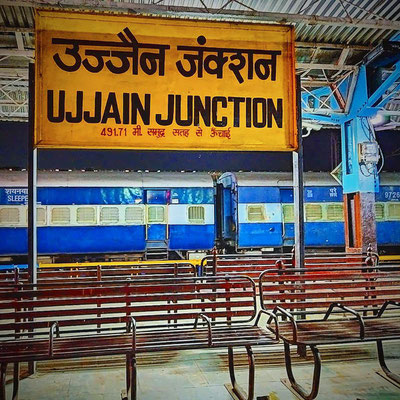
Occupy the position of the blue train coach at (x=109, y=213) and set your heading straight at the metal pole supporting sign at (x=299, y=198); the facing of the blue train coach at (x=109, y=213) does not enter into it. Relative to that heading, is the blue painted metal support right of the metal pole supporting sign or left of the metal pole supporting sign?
left

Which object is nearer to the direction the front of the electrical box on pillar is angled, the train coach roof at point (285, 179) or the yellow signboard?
the yellow signboard

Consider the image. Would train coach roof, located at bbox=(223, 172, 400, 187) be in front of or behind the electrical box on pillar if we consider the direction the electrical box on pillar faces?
behind

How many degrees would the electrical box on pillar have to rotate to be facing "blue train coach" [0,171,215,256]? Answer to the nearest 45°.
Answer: approximately 90° to its right

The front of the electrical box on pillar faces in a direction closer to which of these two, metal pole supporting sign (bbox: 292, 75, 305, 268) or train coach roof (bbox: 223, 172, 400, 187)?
the metal pole supporting sign

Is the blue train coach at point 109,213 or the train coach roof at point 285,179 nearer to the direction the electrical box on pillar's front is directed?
the blue train coach

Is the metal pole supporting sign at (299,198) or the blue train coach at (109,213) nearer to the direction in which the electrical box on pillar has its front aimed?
the metal pole supporting sign

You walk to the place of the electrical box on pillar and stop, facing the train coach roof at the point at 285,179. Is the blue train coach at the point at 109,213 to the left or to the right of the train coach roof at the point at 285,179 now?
left

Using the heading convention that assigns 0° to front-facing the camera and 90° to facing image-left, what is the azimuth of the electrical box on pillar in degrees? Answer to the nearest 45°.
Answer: approximately 0°
